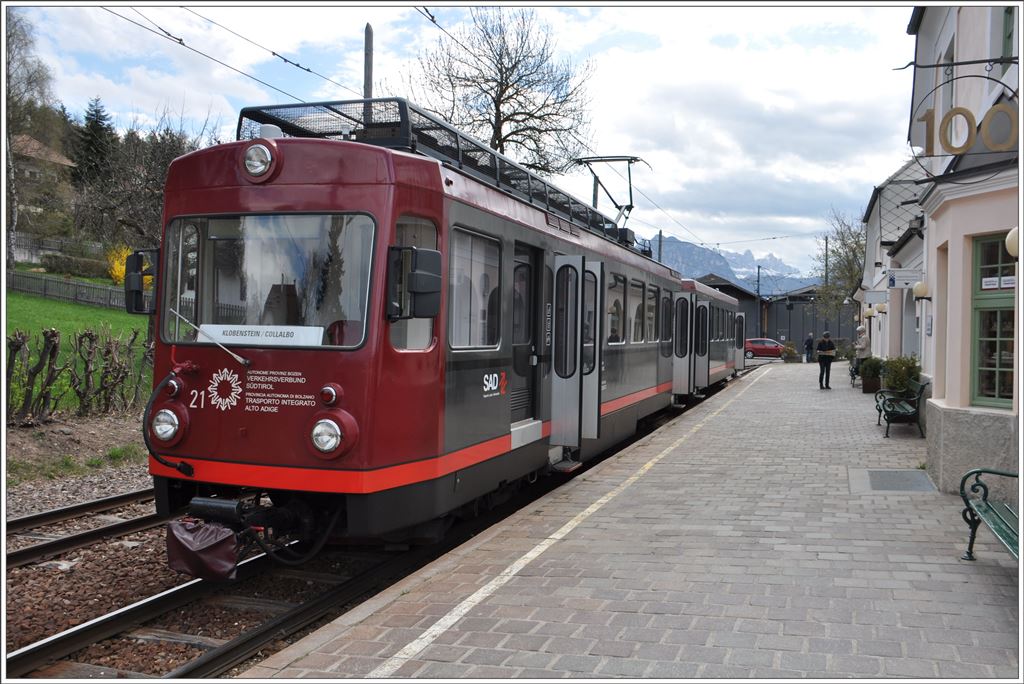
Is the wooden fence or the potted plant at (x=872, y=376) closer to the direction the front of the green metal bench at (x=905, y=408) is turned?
the wooden fence

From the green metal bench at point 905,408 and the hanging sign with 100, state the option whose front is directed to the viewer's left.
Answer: the green metal bench

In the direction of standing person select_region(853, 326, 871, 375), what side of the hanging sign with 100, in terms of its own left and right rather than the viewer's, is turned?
back

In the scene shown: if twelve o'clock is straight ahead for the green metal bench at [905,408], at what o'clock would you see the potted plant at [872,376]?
The potted plant is roughly at 3 o'clock from the green metal bench.

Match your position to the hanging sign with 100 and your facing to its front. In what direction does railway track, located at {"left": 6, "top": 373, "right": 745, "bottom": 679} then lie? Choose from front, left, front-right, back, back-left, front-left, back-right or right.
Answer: front-right

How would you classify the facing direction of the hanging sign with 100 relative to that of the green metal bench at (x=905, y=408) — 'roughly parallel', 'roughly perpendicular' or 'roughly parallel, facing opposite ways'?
roughly perpendicular

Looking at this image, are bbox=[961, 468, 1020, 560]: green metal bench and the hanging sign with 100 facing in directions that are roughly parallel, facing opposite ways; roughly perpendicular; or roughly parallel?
roughly perpendicular

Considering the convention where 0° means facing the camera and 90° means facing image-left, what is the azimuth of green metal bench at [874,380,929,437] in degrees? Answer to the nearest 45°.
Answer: approximately 90°

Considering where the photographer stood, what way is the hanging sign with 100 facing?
facing the viewer

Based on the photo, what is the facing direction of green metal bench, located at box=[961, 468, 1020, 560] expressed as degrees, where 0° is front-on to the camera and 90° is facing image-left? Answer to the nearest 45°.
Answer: approximately 90°

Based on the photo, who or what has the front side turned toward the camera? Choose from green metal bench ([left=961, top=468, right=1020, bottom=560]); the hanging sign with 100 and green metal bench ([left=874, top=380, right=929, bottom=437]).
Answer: the hanging sign with 100

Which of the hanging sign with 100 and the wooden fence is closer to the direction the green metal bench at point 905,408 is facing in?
the wooden fence

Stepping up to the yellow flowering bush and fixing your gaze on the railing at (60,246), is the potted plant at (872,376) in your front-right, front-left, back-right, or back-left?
back-right

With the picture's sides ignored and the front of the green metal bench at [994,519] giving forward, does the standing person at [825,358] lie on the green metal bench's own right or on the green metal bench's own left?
on the green metal bench's own right
